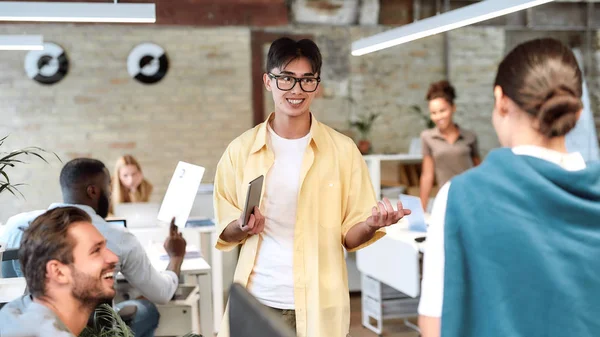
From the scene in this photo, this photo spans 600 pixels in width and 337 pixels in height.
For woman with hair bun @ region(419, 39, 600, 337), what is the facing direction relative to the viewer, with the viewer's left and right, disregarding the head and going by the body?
facing away from the viewer and to the left of the viewer

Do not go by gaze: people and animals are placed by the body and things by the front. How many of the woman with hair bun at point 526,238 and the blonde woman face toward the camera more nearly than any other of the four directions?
1

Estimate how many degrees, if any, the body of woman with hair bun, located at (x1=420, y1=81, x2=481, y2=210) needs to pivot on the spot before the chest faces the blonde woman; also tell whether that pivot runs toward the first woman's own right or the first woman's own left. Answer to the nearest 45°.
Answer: approximately 90° to the first woman's own right

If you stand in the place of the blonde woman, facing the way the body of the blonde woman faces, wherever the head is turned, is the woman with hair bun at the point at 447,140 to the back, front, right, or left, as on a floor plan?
left

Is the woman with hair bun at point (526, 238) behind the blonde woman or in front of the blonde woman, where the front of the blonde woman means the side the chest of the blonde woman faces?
in front

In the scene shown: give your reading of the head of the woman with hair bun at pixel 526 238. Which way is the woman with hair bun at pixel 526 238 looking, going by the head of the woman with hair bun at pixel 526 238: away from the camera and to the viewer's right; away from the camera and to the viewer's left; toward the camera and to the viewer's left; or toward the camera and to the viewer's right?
away from the camera and to the viewer's left

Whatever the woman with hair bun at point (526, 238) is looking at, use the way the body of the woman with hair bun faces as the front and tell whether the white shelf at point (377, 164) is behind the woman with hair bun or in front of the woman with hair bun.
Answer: in front

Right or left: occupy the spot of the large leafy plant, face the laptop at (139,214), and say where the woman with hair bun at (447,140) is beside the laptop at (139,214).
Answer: right
